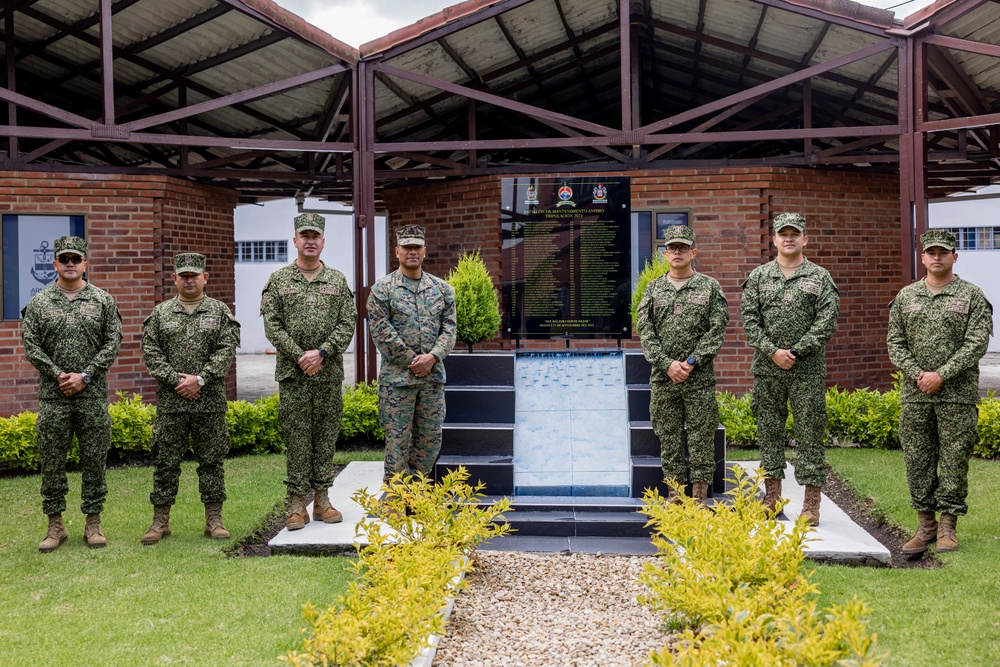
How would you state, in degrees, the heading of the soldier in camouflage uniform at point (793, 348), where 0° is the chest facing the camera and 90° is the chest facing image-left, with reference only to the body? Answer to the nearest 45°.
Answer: approximately 0°

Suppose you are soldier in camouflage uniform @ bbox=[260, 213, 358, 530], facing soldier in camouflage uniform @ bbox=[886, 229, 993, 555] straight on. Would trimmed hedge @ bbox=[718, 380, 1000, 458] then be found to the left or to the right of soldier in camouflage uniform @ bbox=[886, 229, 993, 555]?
left

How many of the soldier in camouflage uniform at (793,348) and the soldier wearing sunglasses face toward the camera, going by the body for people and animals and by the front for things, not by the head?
2

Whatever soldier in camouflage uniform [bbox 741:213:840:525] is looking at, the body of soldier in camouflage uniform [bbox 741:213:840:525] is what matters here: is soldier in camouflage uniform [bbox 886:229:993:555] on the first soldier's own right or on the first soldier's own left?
on the first soldier's own left
